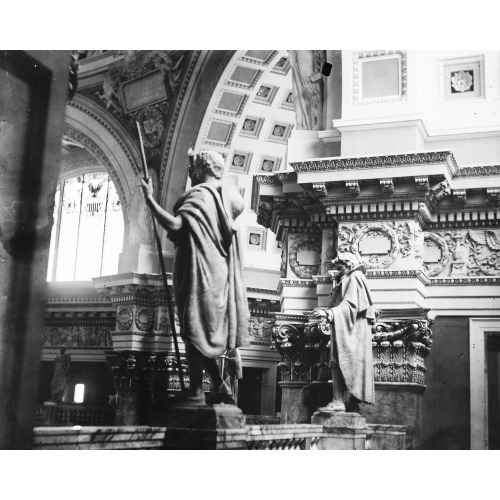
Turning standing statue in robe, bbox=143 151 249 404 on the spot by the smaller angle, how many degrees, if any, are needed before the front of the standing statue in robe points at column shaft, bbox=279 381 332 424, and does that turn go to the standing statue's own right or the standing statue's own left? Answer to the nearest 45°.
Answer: approximately 45° to the standing statue's own right

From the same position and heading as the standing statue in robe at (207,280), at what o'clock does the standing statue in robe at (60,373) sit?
the standing statue in robe at (60,373) is roughly at 1 o'clock from the standing statue in robe at (207,280).

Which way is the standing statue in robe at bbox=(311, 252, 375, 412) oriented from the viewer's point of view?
to the viewer's left

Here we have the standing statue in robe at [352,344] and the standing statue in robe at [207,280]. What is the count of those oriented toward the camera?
0

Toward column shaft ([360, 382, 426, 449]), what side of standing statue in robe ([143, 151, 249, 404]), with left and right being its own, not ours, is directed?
right

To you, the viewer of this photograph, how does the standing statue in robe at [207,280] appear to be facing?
facing away from the viewer and to the left of the viewer
